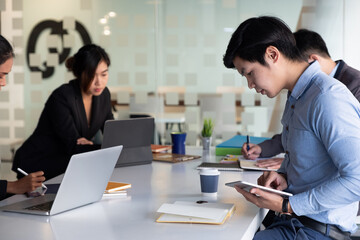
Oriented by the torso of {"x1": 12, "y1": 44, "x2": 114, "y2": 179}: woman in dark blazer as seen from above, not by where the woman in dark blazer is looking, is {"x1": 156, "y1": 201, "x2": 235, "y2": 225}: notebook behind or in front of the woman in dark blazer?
in front

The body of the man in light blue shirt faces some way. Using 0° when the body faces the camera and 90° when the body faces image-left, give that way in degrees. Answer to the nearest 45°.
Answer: approximately 90°

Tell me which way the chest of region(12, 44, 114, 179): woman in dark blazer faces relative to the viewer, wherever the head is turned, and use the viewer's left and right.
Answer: facing the viewer and to the right of the viewer

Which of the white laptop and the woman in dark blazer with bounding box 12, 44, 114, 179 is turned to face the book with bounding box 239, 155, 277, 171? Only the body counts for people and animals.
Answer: the woman in dark blazer

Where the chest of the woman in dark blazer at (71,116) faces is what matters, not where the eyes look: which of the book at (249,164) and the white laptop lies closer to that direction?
the book

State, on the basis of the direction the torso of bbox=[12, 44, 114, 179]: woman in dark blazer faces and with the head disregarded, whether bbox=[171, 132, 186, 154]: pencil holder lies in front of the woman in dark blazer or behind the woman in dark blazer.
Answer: in front

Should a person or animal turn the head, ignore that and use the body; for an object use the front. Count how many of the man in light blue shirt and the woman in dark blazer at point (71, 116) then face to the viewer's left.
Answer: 1

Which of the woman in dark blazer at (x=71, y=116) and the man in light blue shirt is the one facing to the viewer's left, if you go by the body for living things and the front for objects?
the man in light blue shirt

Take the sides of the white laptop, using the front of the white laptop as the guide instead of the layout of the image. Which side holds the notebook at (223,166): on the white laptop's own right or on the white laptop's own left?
on the white laptop's own right

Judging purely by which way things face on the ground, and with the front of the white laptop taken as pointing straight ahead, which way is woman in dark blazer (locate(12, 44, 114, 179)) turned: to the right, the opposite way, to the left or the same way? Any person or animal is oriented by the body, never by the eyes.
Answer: the opposite way

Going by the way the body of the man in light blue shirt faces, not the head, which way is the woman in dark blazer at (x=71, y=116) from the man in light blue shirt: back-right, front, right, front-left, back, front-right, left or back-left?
front-right

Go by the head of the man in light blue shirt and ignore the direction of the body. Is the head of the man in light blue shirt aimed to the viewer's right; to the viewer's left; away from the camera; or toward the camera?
to the viewer's left
